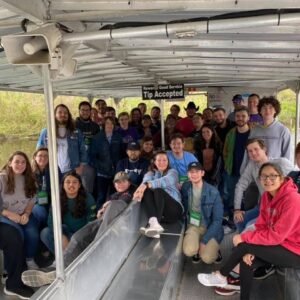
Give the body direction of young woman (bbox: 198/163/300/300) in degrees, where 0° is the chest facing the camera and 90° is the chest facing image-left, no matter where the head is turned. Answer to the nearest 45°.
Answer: approximately 45°

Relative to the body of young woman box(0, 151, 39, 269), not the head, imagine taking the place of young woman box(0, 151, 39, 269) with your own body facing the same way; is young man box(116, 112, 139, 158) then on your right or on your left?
on your left

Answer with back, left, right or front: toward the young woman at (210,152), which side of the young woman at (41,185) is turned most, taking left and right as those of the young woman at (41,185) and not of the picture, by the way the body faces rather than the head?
left

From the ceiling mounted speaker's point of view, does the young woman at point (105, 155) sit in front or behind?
behind

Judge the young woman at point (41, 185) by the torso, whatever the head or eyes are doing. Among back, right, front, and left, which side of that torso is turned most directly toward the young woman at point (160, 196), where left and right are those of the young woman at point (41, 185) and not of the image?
left

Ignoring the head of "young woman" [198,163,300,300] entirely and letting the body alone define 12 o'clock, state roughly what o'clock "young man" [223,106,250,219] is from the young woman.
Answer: The young man is roughly at 4 o'clock from the young woman.

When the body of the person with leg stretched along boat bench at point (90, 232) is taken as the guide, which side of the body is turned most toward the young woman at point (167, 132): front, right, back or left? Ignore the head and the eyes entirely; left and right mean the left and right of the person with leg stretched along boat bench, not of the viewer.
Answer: back
